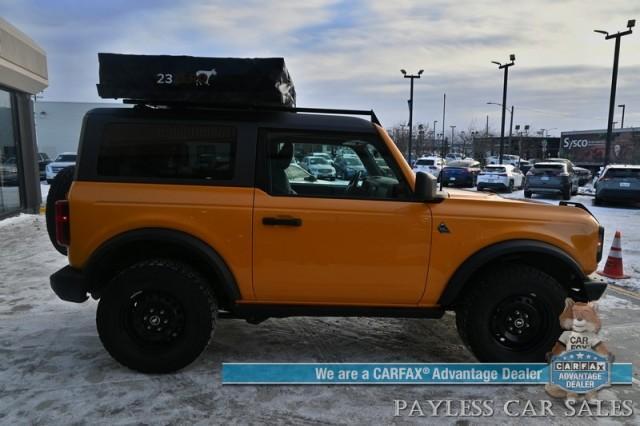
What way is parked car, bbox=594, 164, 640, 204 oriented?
away from the camera

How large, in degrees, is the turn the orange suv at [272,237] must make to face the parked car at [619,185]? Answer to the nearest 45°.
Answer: approximately 45° to its left

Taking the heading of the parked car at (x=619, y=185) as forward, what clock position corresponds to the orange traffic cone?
The orange traffic cone is roughly at 6 o'clock from the parked car.

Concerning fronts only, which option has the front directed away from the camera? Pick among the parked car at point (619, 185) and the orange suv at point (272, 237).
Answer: the parked car

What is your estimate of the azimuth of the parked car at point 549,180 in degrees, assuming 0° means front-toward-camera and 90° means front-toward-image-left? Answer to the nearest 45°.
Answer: approximately 180°

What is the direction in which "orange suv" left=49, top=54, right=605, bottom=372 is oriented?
to the viewer's right

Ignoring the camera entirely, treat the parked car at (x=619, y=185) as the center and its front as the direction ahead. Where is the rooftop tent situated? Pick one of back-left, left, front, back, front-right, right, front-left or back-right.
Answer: back

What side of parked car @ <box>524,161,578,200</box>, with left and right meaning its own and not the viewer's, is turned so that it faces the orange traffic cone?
back

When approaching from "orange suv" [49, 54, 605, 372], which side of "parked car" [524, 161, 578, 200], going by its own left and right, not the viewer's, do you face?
back

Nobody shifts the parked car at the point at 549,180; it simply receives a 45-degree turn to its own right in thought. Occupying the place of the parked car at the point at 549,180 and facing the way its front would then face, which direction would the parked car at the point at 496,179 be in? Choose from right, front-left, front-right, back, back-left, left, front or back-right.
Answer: left

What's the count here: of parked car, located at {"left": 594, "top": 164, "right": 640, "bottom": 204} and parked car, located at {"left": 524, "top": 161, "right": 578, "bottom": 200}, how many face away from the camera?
2
